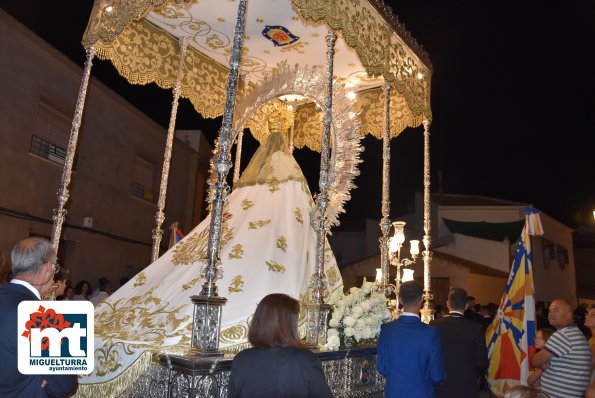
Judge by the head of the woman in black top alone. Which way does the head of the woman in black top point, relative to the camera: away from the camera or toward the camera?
away from the camera

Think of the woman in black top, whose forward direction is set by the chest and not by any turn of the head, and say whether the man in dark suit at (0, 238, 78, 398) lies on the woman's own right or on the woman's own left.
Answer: on the woman's own left

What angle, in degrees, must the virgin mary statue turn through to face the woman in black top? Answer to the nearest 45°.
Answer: approximately 135° to its right

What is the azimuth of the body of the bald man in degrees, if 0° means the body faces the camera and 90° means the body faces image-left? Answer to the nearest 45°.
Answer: approximately 90°

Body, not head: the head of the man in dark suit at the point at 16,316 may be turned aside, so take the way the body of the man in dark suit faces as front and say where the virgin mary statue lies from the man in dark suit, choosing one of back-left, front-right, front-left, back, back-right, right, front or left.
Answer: front

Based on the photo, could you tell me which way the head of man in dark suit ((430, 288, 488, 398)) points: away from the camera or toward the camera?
away from the camera

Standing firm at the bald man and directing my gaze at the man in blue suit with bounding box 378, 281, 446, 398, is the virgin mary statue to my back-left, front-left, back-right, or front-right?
front-right

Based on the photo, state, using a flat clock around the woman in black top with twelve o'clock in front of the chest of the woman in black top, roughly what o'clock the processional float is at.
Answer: The processional float is roughly at 12 o'clock from the woman in black top.

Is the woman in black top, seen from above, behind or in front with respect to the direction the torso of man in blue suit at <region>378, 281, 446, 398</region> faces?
behind

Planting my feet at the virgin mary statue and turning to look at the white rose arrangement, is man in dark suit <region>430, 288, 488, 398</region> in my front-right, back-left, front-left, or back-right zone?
front-right

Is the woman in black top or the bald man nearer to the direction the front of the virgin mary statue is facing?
the bald man

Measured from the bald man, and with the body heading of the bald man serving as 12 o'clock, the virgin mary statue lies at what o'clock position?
The virgin mary statue is roughly at 12 o'clock from the bald man.

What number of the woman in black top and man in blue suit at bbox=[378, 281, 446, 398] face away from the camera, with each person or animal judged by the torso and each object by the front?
2

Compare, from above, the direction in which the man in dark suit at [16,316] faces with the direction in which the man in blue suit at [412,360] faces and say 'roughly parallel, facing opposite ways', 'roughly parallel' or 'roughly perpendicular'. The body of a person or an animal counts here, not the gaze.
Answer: roughly parallel

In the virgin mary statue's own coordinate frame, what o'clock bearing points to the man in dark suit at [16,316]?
The man in dark suit is roughly at 5 o'clock from the virgin mary statue.

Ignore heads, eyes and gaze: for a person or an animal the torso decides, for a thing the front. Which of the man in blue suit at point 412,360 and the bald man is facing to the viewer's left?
the bald man

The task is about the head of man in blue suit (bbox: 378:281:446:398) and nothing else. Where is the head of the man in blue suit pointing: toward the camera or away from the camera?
away from the camera

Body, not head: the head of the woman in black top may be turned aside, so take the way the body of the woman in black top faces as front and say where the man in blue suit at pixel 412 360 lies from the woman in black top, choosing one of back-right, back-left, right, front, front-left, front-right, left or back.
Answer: front-right

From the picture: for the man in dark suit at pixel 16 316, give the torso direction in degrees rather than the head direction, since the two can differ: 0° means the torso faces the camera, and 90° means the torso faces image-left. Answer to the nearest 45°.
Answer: approximately 225°

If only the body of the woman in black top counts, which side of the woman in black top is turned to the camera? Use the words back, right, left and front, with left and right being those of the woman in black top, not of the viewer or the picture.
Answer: back

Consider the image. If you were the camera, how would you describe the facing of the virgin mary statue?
facing away from the viewer and to the right of the viewer

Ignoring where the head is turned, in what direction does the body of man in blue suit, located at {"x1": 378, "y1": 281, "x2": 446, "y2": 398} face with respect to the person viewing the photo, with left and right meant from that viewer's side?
facing away from the viewer
